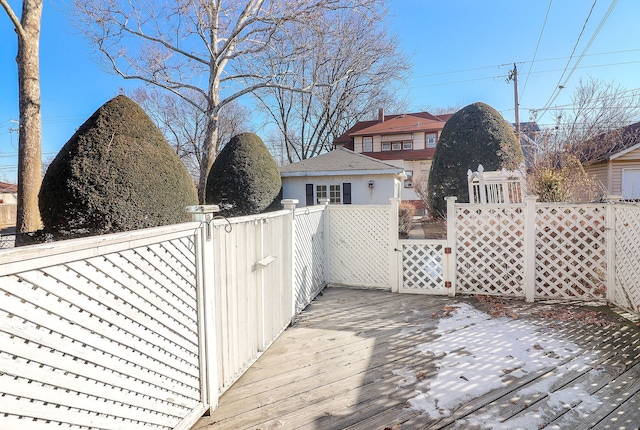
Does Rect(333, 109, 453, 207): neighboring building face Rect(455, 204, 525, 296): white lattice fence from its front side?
yes

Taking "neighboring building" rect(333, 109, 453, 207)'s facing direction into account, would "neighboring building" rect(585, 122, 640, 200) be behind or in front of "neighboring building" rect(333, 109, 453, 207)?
in front

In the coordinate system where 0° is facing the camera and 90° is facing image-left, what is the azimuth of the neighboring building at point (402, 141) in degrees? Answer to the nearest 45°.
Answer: approximately 0°

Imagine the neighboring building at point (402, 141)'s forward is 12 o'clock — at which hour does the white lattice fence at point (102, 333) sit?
The white lattice fence is roughly at 12 o'clock from the neighboring building.

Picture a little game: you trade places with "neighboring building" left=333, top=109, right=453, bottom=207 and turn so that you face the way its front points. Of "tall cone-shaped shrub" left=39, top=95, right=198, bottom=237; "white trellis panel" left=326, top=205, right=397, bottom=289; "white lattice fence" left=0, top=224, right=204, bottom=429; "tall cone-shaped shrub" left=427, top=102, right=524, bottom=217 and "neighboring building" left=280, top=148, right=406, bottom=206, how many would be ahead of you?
5

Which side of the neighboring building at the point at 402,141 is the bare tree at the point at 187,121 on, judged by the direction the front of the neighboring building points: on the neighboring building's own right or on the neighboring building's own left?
on the neighboring building's own right

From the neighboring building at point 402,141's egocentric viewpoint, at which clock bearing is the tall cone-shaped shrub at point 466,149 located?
The tall cone-shaped shrub is roughly at 12 o'clock from the neighboring building.

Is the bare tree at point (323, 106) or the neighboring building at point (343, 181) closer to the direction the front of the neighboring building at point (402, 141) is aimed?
the neighboring building

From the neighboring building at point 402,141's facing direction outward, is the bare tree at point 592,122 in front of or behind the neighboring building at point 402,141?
in front

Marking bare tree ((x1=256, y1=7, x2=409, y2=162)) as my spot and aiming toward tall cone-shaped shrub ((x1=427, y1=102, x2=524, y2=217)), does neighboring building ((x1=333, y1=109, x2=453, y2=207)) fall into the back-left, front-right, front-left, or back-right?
front-left

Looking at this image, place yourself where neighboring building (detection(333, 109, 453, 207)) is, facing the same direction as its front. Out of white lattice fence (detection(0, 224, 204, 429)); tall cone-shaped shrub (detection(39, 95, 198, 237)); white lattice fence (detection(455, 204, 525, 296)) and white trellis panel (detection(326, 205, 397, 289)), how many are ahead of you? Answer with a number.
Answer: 4
